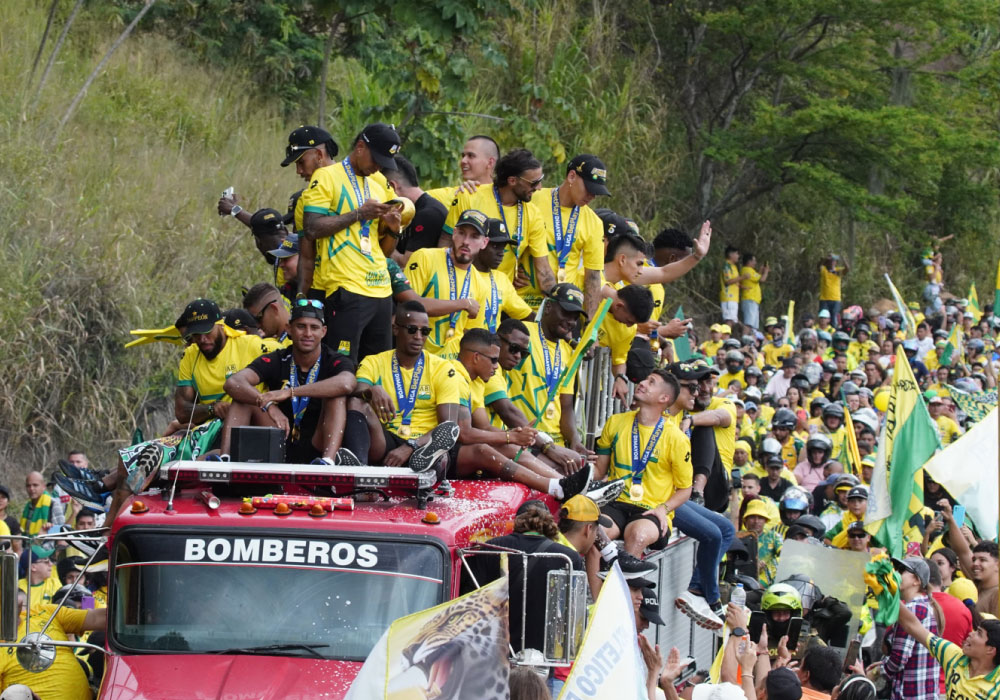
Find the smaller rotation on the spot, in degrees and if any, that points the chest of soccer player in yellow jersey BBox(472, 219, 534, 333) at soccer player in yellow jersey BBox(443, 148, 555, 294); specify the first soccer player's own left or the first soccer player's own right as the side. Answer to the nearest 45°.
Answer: approximately 135° to the first soccer player's own left

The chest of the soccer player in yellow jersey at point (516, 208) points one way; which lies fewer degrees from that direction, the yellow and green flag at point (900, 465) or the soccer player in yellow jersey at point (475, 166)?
the yellow and green flag

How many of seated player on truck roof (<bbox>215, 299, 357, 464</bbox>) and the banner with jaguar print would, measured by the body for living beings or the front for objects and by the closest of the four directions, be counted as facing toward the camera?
2

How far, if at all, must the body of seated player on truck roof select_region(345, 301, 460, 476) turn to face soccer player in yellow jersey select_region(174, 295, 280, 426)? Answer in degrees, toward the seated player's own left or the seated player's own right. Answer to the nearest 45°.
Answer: approximately 135° to the seated player's own right

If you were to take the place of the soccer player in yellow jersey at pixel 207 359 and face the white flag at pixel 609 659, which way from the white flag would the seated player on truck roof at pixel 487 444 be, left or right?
left

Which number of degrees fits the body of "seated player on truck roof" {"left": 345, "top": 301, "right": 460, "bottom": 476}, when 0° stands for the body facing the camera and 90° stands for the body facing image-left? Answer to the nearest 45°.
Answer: approximately 0°

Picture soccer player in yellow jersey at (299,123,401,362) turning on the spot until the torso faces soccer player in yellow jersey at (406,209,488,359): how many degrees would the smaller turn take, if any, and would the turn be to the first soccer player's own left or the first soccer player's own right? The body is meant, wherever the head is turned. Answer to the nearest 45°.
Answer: approximately 90° to the first soccer player's own left
